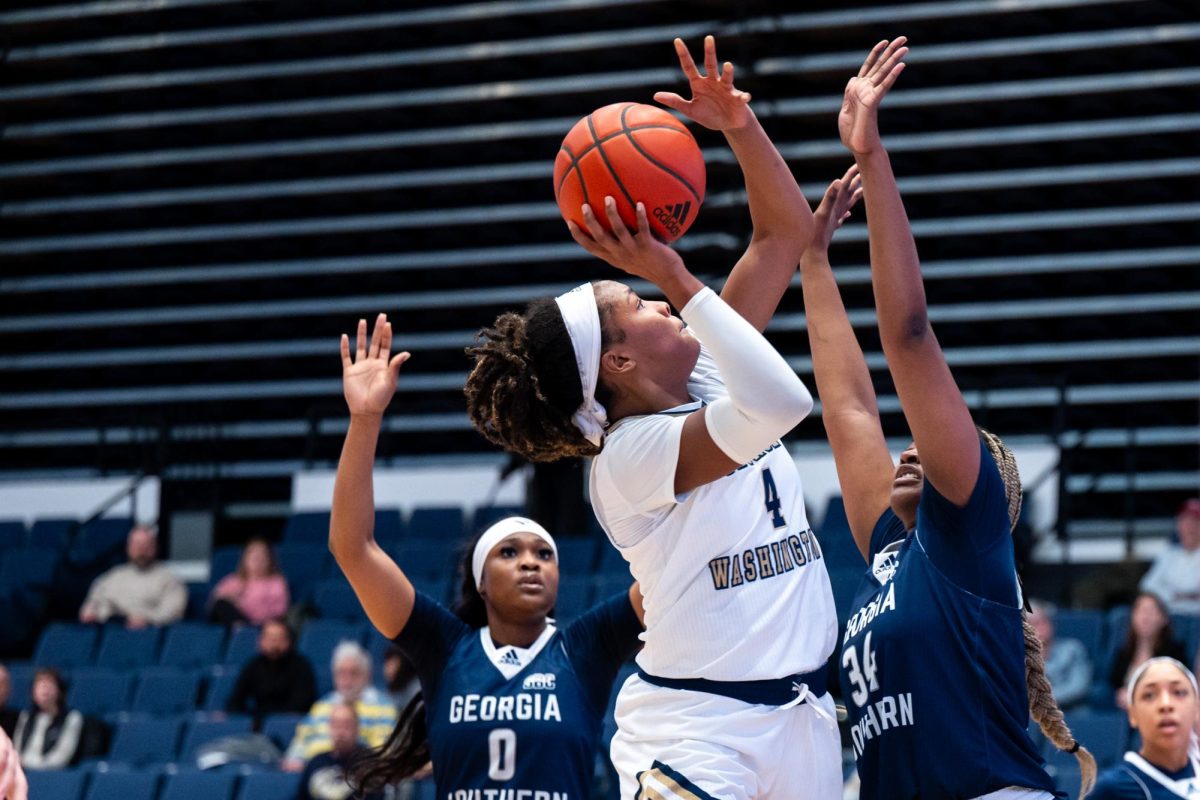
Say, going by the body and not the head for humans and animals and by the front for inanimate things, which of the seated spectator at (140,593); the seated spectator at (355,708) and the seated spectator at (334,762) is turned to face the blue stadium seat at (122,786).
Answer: the seated spectator at (140,593)

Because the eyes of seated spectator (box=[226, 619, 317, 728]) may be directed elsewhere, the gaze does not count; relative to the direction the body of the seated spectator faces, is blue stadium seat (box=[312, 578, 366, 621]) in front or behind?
behind

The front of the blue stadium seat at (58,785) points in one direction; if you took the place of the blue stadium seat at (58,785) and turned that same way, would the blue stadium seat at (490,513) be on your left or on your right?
on your left

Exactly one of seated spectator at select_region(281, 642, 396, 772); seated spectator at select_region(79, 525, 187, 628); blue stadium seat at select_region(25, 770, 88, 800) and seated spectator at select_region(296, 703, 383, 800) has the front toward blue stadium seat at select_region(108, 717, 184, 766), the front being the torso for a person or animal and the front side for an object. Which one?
seated spectator at select_region(79, 525, 187, 628)

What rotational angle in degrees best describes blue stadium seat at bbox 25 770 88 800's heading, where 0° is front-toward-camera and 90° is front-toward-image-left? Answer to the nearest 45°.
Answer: approximately 0°

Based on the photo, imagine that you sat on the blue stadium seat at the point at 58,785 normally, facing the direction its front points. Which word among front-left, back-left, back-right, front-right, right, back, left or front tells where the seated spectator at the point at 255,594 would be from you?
back-left

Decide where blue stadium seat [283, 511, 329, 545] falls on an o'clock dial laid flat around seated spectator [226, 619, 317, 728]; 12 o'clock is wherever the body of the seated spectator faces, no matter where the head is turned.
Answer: The blue stadium seat is roughly at 6 o'clock from the seated spectator.

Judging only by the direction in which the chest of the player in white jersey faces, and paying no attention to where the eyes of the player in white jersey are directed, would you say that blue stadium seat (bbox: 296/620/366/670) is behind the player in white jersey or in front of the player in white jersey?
behind

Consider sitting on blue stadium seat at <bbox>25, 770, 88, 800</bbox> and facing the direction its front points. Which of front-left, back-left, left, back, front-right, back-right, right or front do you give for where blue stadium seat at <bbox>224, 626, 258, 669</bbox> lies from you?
back-left

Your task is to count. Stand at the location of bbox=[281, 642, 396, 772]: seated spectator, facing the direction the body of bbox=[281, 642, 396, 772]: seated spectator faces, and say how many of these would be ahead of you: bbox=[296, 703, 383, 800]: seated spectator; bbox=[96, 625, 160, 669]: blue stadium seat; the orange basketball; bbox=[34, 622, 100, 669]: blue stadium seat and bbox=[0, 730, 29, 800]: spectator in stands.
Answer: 3
